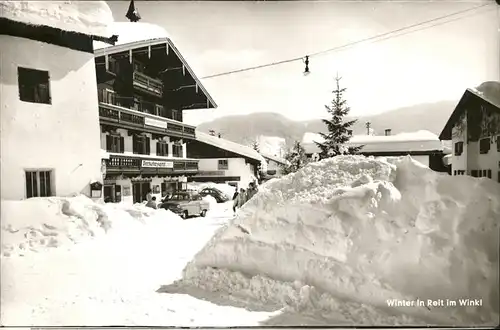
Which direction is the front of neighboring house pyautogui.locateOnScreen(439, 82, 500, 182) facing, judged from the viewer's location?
facing the viewer and to the left of the viewer

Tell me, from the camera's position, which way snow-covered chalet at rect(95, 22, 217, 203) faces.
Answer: facing the viewer and to the right of the viewer

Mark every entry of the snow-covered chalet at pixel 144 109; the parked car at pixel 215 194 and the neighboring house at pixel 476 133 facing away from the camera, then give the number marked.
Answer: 0

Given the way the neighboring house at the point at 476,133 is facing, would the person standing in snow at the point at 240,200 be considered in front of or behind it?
in front

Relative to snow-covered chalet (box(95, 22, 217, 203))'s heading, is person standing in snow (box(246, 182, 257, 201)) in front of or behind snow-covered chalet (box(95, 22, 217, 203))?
in front

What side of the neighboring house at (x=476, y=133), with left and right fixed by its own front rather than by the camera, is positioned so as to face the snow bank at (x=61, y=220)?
front
